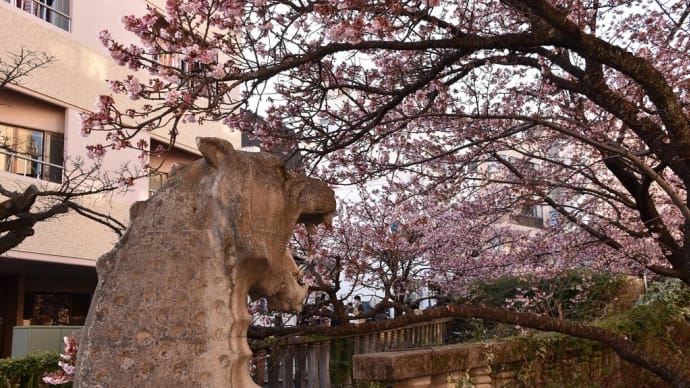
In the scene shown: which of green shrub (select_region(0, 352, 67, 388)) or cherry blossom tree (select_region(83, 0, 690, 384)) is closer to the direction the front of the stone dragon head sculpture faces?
the cherry blossom tree

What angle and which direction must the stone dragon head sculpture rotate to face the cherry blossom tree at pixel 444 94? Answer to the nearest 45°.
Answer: approximately 45° to its left

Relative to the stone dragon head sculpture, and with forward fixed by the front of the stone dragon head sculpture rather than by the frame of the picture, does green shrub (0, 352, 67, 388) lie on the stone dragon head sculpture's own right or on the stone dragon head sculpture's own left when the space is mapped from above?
on the stone dragon head sculpture's own left

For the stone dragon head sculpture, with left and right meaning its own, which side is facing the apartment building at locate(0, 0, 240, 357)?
left

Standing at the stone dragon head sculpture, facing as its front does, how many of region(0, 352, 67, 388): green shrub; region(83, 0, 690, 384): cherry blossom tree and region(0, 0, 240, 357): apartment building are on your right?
0

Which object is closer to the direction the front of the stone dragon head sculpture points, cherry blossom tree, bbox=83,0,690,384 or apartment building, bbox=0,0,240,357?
the cherry blossom tree

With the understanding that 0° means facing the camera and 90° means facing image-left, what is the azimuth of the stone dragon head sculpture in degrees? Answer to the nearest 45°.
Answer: approximately 270°
